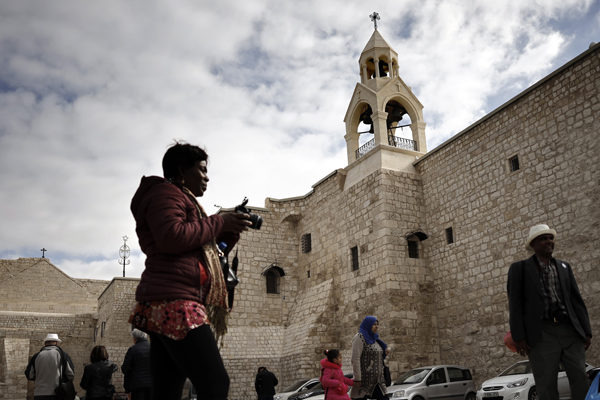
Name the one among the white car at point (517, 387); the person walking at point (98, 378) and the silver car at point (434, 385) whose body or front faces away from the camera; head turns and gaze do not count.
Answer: the person walking

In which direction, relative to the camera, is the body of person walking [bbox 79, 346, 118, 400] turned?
away from the camera

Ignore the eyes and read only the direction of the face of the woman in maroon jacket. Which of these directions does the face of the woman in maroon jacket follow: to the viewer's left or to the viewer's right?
to the viewer's right

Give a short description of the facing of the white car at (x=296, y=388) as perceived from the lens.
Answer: facing the viewer and to the left of the viewer

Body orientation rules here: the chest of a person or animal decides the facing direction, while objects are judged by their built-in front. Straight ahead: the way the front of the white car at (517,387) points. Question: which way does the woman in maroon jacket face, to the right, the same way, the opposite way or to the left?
the opposite way

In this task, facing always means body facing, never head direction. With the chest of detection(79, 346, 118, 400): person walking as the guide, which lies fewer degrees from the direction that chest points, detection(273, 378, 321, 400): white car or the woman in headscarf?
the white car

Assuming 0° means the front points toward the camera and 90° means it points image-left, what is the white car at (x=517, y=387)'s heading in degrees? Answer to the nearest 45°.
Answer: approximately 45°

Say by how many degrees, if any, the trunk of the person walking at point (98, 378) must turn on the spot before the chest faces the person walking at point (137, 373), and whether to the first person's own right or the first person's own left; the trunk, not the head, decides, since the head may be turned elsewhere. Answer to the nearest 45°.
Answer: approximately 135° to the first person's own right

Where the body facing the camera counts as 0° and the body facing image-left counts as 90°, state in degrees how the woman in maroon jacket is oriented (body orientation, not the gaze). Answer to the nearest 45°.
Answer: approximately 270°
